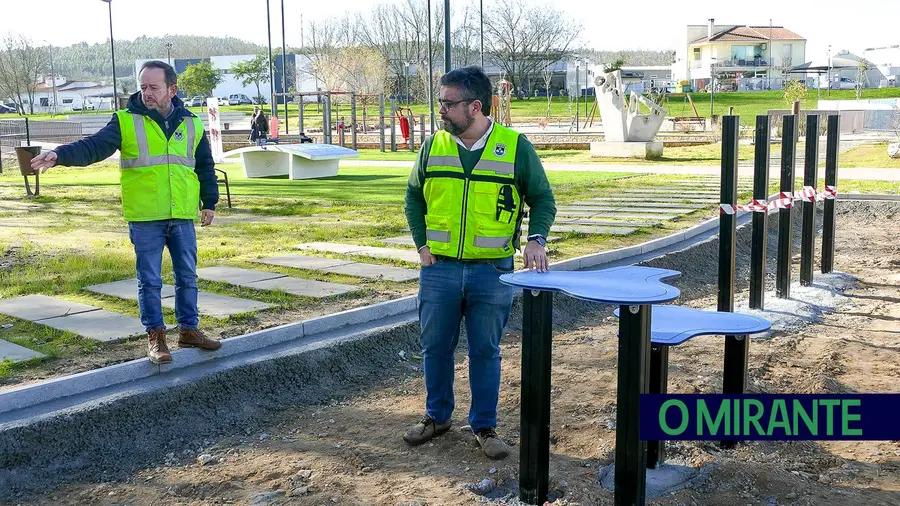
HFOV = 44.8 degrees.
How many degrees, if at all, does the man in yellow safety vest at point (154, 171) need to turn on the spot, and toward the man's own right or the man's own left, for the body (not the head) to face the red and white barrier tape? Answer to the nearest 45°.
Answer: approximately 90° to the man's own left

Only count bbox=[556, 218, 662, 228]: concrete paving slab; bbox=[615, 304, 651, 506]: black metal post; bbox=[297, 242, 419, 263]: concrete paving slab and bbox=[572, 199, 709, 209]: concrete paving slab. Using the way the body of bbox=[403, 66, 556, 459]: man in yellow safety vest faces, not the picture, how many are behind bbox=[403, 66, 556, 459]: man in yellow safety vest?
3

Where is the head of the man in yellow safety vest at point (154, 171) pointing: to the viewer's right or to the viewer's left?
to the viewer's left

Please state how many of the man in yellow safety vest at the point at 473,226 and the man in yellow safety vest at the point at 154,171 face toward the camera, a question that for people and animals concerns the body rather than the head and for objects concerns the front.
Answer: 2

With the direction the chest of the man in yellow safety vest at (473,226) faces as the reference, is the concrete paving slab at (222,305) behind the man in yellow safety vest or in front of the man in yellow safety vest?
behind

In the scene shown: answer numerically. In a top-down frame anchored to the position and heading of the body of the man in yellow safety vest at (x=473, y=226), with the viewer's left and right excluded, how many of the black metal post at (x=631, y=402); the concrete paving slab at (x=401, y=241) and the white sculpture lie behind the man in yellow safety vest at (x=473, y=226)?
2

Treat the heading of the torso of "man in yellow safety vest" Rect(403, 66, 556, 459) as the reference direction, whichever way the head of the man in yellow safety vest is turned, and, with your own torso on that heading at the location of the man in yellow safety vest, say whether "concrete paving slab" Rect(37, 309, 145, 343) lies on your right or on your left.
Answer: on your right

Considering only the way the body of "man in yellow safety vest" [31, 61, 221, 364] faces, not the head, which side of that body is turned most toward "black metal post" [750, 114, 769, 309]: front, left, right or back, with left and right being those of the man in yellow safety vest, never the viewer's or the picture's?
left

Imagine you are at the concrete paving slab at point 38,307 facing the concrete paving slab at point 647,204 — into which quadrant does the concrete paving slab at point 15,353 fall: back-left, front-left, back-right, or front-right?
back-right

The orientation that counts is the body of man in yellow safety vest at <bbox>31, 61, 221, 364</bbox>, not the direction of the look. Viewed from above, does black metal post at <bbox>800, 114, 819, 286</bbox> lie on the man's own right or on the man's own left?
on the man's own left

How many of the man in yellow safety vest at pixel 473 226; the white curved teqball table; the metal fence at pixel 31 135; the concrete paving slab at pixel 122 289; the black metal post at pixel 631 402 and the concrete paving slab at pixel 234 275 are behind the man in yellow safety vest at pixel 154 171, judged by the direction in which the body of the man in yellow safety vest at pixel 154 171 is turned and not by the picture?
4

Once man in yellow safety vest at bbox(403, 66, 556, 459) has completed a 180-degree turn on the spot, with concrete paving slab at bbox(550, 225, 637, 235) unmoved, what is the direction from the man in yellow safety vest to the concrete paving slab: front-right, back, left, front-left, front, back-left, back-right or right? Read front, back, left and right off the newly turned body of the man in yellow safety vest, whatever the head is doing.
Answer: front

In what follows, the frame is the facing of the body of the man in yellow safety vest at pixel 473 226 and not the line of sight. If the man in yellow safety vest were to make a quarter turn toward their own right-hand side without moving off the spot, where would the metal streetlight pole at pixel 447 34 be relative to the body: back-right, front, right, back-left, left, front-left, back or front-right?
right
